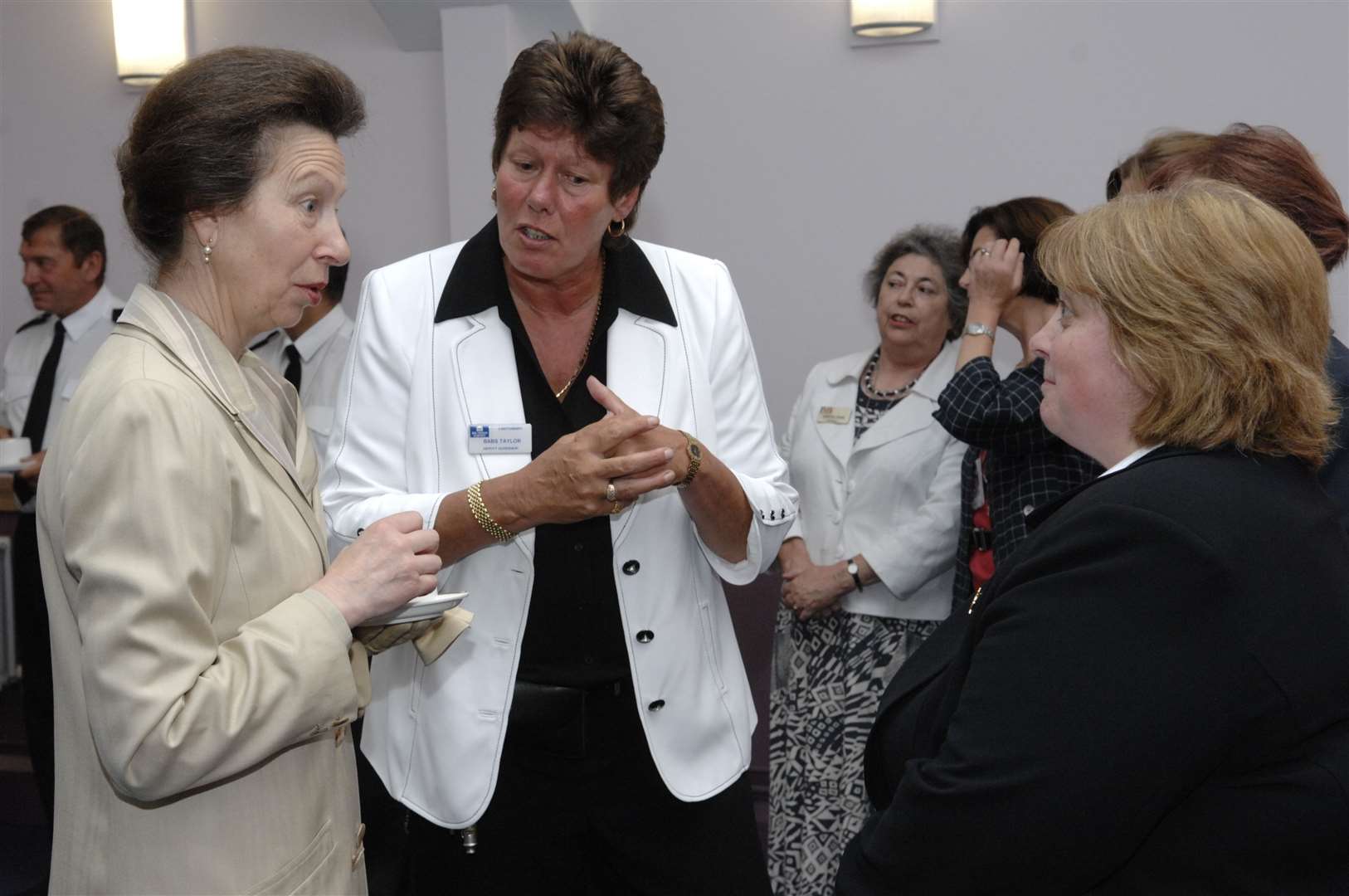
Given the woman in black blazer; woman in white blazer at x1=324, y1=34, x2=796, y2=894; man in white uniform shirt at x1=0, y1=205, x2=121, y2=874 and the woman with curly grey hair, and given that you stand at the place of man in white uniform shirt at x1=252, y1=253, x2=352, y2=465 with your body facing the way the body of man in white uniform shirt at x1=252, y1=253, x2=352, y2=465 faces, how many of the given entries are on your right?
1

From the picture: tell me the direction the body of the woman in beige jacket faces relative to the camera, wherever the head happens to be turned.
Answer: to the viewer's right

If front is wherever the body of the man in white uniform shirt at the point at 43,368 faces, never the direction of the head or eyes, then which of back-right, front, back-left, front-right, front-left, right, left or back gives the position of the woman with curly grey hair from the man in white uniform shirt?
left

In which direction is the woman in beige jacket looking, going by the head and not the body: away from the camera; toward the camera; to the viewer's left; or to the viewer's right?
to the viewer's right

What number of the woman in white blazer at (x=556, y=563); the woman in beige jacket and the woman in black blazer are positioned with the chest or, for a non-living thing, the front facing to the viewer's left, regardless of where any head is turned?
1

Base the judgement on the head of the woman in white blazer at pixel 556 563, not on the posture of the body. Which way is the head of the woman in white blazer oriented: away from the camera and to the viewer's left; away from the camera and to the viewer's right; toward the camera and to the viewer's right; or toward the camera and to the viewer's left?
toward the camera and to the viewer's left

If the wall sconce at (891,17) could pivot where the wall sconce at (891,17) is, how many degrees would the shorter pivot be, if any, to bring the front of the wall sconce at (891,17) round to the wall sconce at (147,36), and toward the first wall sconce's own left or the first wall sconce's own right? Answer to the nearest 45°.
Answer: approximately 90° to the first wall sconce's own right

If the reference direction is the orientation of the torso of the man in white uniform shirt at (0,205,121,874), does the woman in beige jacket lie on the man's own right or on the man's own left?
on the man's own left

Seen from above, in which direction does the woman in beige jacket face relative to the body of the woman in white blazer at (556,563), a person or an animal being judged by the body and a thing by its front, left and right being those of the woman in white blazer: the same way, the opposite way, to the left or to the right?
to the left

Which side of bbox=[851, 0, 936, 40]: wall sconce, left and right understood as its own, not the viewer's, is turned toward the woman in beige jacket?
front

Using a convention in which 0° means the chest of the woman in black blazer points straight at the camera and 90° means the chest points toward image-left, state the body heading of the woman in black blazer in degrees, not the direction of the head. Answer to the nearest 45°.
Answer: approximately 90°

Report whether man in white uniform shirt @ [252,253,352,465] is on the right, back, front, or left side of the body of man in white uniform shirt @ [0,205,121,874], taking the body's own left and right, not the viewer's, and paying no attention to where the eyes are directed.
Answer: left
